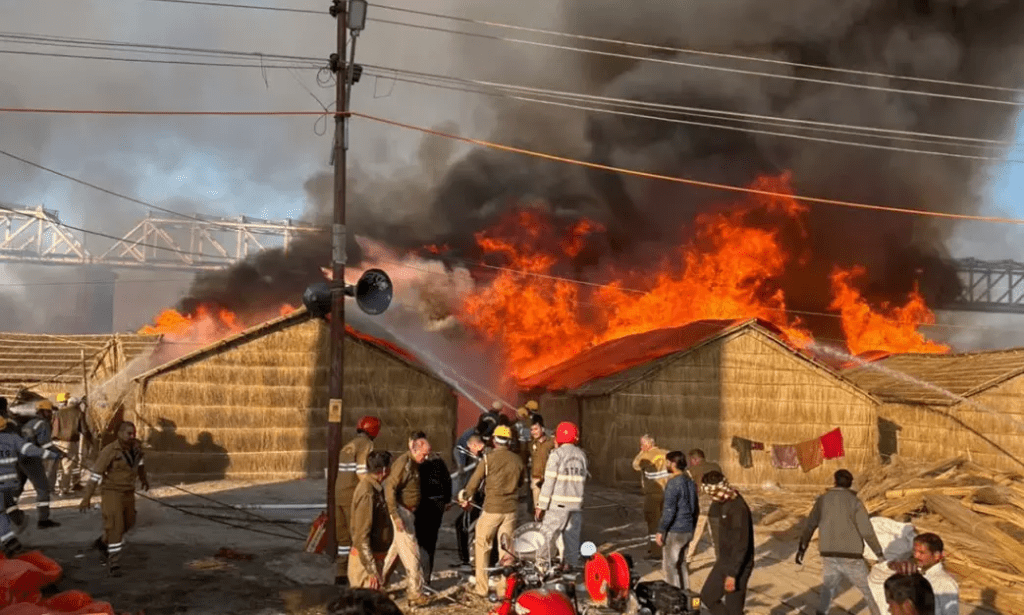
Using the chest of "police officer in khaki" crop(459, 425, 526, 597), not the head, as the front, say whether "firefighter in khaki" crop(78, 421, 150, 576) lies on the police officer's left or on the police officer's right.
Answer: on the police officer's left

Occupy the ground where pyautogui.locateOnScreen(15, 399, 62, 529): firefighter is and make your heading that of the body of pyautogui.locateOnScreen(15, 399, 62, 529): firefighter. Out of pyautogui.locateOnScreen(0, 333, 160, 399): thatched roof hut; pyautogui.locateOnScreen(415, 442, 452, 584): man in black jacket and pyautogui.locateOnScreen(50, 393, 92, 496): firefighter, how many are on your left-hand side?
2

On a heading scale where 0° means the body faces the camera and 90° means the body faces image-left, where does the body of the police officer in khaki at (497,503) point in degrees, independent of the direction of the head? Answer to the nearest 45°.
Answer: approximately 180°

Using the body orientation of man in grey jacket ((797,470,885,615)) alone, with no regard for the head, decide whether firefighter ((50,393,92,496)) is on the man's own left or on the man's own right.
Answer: on the man's own left

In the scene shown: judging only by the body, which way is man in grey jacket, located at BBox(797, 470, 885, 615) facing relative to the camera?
away from the camera

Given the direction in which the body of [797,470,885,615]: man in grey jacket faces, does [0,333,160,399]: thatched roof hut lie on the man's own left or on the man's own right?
on the man's own left

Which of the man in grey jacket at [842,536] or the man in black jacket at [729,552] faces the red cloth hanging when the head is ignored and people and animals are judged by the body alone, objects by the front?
the man in grey jacket

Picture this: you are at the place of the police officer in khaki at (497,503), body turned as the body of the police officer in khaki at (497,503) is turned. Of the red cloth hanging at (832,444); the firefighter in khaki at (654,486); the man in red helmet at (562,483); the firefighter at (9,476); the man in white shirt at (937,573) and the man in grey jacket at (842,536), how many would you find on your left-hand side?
1

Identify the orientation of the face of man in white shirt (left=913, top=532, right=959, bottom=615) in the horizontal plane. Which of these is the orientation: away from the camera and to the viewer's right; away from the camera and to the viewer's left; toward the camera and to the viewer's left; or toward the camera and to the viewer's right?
toward the camera and to the viewer's left

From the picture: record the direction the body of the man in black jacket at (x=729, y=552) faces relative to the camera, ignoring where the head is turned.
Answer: to the viewer's left

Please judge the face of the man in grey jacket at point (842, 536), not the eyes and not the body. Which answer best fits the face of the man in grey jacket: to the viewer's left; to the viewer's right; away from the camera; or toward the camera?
away from the camera

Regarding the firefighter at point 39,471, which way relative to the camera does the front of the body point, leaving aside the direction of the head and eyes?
to the viewer's right
